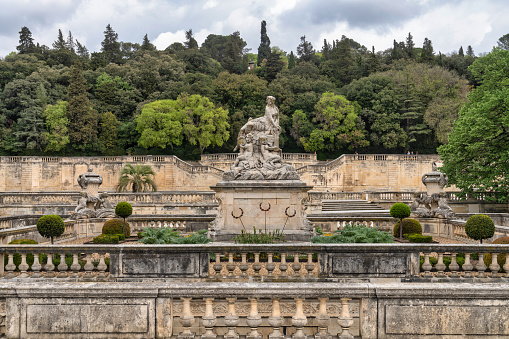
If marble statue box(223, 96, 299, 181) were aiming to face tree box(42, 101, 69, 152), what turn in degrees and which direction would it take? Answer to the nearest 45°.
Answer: approximately 135° to its right

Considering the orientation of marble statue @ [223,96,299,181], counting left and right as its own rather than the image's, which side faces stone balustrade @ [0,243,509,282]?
front

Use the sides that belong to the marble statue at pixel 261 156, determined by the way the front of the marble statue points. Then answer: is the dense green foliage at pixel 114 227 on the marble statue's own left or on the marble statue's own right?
on the marble statue's own right

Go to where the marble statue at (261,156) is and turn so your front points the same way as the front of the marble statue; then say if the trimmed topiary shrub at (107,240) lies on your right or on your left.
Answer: on your right

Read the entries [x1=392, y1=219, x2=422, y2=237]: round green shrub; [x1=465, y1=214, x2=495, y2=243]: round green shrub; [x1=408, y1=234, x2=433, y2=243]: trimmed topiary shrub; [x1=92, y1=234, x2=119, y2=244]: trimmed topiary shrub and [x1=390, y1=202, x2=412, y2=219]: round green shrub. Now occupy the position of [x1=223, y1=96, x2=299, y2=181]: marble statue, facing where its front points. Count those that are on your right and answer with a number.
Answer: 1

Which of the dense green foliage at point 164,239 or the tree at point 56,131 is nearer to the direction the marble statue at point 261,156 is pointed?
the dense green foliage

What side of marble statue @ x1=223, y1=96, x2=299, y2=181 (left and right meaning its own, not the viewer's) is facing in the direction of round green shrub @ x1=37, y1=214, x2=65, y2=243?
right

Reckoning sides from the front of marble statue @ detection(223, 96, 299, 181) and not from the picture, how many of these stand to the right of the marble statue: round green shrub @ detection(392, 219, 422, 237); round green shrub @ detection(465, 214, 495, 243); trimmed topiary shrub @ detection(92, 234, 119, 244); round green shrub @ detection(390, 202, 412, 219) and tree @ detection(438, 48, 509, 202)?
1

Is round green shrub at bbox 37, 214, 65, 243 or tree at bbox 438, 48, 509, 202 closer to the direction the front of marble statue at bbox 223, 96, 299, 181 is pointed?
the round green shrub

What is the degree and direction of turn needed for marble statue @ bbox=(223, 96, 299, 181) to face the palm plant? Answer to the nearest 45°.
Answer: approximately 135° to its right

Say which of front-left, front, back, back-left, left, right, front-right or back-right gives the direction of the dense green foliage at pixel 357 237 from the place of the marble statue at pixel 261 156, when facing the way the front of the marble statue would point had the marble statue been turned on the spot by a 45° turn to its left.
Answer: front

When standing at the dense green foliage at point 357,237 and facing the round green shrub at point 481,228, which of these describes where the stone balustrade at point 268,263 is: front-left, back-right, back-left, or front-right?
back-right

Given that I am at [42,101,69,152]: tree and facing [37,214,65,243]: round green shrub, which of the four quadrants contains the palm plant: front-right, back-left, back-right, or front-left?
front-left

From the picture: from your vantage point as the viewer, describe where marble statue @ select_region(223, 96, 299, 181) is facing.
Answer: facing the viewer

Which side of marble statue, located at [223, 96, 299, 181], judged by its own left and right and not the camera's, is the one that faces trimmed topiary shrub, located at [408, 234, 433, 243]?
left

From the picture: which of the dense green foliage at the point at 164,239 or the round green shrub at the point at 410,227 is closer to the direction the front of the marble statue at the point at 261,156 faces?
the dense green foliage

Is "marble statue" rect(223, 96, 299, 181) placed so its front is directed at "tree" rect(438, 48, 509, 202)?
no

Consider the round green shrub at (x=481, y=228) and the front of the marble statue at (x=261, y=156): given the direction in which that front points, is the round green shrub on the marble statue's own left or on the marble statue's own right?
on the marble statue's own left
